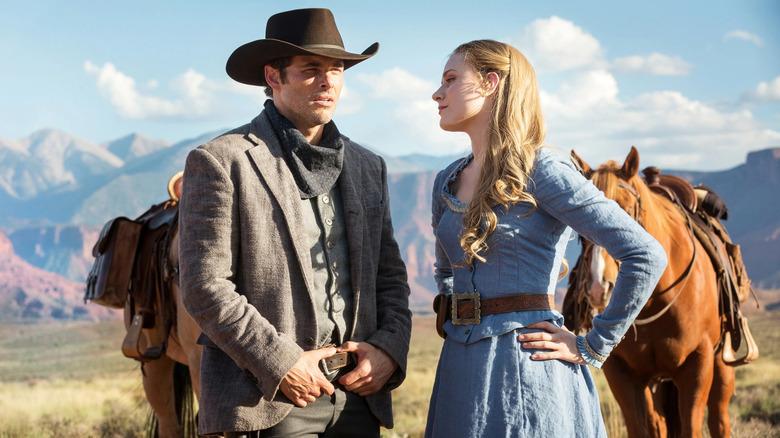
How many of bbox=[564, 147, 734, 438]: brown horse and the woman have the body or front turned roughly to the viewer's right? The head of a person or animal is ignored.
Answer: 0

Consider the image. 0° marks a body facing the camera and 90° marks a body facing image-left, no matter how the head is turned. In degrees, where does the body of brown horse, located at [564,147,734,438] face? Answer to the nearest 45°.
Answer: approximately 45°

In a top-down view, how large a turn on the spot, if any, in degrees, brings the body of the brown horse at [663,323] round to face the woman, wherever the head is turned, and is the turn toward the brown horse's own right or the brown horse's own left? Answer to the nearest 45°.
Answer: approximately 45° to the brown horse's own left

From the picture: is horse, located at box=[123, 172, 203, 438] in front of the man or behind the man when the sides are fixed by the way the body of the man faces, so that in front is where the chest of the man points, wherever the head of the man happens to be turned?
behind

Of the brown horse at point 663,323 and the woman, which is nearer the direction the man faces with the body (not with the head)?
the woman

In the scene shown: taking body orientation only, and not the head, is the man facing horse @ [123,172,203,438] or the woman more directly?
the woman

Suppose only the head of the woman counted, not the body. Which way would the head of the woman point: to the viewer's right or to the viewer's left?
to the viewer's left

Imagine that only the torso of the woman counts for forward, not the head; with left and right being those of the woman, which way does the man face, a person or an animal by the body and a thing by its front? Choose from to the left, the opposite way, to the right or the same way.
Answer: to the left

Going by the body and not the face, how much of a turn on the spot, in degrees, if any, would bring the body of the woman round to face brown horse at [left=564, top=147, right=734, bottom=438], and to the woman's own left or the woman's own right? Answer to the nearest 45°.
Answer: approximately 135° to the woman's own right

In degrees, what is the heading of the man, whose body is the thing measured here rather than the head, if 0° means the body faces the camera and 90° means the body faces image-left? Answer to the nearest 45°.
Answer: approximately 315°

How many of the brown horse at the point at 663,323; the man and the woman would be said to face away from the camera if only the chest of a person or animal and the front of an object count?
0

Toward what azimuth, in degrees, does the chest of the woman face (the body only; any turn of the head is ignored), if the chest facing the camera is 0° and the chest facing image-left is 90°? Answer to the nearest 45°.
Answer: approximately 45°

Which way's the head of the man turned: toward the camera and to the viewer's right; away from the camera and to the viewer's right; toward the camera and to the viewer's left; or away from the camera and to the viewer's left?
toward the camera and to the viewer's right

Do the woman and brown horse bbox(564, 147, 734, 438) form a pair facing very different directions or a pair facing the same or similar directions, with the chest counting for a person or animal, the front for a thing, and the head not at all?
same or similar directions

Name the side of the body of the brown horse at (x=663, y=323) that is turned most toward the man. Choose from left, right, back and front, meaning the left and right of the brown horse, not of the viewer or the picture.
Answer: front

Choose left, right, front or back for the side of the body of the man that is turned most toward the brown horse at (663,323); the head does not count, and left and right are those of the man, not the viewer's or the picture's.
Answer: left
